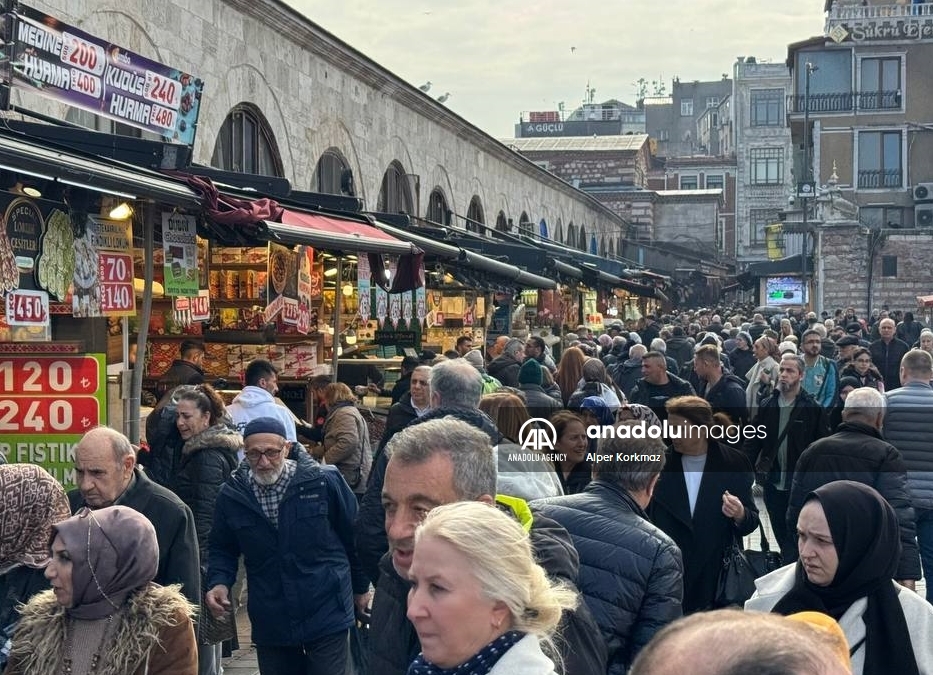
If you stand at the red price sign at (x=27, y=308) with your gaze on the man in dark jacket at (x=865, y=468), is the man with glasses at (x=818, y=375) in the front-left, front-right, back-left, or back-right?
front-left

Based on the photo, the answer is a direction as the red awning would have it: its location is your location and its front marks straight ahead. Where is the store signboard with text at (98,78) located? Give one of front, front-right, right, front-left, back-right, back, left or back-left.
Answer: right

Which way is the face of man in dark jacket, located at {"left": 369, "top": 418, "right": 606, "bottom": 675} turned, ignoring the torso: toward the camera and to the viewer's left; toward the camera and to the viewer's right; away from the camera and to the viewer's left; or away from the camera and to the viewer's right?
toward the camera and to the viewer's left

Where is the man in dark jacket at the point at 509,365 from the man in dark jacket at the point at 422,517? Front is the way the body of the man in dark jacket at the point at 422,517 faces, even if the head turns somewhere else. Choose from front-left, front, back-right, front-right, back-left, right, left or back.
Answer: back-right

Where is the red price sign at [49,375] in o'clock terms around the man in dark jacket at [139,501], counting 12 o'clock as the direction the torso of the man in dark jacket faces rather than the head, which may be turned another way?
The red price sign is roughly at 4 o'clock from the man in dark jacket.

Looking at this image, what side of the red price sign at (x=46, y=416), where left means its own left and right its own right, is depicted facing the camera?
front

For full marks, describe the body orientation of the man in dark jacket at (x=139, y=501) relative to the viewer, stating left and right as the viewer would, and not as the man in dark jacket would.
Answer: facing the viewer and to the left of the viewer

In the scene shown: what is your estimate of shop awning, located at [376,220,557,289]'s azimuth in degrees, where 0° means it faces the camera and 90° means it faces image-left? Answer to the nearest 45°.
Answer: approximately 315°

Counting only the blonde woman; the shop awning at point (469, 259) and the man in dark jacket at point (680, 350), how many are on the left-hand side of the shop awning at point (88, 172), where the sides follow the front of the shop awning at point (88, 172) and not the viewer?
2

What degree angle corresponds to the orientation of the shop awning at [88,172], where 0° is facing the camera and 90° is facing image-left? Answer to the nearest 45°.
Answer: approximately 315°

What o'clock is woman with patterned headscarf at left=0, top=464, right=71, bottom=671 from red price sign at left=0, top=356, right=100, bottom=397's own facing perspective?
The woman with patterned headscarf is roughly at 12 o'clock from the red price sign.

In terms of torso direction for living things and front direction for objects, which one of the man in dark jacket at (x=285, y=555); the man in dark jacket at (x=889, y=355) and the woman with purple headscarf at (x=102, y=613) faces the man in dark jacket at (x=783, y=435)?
the man in dark jacket at (x=889, y=355)

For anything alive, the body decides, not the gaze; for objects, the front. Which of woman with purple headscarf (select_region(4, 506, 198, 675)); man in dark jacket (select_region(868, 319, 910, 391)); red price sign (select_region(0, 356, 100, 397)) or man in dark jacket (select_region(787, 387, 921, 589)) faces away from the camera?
man in dark jacket (select_region(787, 387, 921, 589))

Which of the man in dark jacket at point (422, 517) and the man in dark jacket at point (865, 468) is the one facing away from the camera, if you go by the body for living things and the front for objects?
the man in dark jacket at point (865, 468)

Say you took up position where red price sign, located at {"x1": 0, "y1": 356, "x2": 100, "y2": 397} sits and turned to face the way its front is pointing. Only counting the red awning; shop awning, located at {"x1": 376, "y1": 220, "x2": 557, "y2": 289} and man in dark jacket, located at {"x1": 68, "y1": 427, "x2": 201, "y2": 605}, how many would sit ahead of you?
1

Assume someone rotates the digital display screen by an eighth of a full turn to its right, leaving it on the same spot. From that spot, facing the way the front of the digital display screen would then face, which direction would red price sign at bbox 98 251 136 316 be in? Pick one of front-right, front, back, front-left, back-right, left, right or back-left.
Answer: front-left
